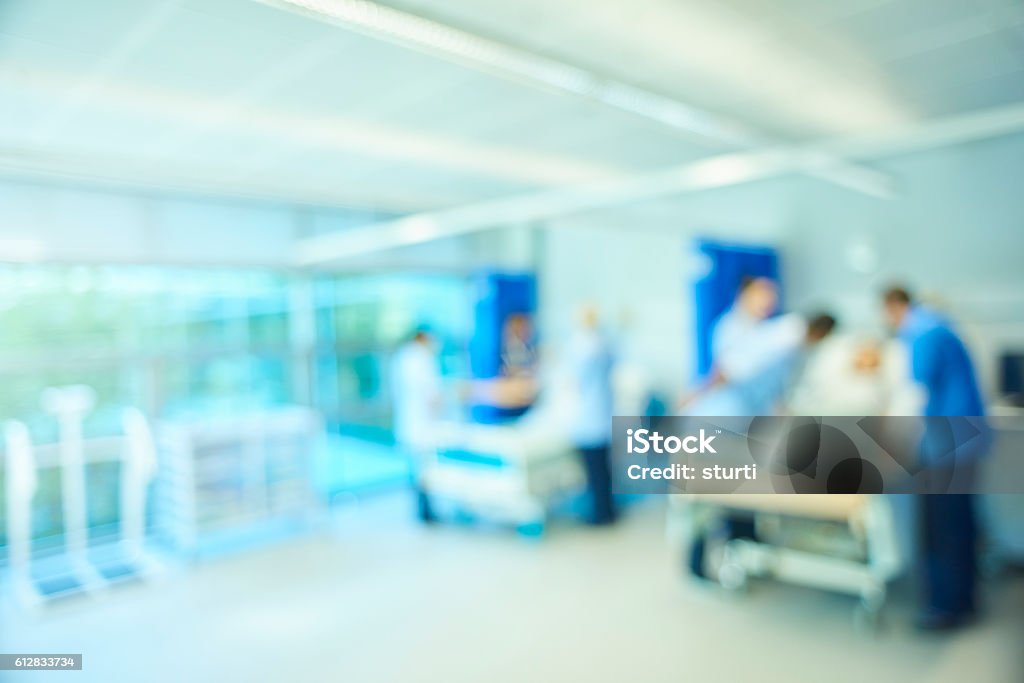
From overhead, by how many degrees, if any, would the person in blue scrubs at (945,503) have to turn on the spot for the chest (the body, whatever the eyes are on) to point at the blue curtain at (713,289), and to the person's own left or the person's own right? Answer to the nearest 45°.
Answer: approximately 45° to the person's own right

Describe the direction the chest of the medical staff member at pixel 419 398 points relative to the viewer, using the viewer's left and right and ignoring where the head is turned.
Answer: facing to the right of the viewer

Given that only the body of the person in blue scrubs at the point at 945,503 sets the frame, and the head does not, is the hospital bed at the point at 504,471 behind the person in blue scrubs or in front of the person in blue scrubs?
in front

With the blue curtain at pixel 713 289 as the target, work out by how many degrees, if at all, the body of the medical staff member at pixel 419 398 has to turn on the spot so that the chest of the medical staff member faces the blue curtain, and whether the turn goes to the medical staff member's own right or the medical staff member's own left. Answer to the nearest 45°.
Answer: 0° — they already face it

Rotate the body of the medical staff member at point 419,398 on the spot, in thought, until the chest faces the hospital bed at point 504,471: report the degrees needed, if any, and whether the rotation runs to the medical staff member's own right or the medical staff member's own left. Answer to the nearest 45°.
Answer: approximately 45° to the medical staff member's own right

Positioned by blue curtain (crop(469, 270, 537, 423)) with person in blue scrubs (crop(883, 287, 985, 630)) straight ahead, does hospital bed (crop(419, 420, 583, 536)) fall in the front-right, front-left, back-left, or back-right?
front-right

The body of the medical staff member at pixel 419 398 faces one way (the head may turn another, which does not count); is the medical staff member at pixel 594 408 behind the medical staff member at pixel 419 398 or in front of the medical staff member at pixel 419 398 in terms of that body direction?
in front

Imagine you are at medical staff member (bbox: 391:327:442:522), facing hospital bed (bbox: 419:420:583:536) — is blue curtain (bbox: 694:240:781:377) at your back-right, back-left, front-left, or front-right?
front-left

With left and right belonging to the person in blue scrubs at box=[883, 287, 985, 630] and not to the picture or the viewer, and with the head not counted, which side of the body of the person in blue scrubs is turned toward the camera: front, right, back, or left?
left

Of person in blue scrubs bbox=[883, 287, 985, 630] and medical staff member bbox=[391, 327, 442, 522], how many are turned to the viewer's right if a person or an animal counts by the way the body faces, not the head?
1
